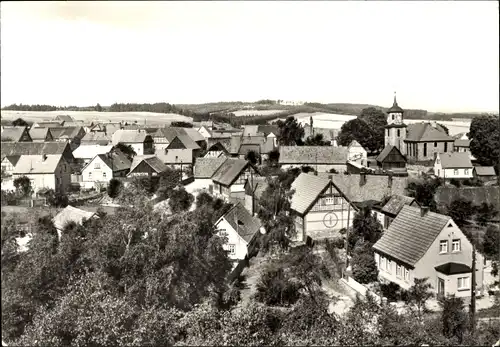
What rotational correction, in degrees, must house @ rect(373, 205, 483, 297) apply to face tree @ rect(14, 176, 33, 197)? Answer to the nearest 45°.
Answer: approximately 135° to its right

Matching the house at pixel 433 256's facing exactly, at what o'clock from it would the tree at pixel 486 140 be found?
The tree is roughly at 8 o'clock from the house.

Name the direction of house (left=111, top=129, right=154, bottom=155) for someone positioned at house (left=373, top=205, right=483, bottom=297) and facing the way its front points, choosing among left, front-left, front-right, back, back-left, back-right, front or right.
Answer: back

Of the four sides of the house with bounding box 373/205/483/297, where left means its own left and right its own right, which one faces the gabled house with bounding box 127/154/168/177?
back

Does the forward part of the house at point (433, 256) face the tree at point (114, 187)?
no

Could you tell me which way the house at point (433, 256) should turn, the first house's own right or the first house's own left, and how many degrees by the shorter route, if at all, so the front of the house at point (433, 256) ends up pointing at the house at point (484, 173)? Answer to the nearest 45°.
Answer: approximately 135° to the first house's own left

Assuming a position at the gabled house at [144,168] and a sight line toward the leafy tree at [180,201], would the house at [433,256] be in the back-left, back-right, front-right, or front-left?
front-left

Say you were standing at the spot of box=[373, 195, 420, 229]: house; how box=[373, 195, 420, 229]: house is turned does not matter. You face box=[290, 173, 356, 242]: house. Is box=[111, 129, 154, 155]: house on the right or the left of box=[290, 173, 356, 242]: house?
right

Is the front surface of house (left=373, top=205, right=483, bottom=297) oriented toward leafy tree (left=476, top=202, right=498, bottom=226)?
no

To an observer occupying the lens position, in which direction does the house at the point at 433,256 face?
facing the viewer and to the right of the viewer

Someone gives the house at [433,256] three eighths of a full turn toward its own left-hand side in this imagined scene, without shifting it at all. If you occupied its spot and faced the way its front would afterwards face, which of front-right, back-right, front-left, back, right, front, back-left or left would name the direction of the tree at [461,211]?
front

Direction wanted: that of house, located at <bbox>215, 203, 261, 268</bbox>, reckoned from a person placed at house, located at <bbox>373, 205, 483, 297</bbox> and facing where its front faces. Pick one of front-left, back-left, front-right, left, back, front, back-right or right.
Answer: back-right

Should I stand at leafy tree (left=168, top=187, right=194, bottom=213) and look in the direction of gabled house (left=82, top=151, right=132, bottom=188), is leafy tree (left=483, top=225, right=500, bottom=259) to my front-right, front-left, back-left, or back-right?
back-right

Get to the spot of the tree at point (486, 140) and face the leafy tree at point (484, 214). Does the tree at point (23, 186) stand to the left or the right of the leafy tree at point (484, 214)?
right

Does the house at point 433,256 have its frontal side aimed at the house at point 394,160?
no

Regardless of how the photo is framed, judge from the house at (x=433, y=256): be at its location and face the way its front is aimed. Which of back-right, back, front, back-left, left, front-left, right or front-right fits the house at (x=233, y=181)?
back

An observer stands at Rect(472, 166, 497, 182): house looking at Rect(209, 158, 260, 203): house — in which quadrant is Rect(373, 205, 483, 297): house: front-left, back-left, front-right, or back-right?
front-left

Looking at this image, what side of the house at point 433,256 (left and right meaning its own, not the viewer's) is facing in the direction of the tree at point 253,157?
back
